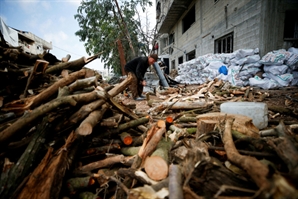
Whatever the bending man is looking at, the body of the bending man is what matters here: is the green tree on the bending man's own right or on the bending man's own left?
on the bending man's own left

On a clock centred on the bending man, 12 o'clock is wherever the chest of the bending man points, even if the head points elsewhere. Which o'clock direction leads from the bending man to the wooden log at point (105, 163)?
The wooden log is roughly at 3 o'clock from the bending man.

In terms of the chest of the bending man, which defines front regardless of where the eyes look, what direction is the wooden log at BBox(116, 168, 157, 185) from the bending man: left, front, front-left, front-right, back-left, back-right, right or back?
right

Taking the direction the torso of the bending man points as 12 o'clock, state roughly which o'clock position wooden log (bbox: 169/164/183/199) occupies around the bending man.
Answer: The wooden log is roughly at 3 o'clock from the bending man.

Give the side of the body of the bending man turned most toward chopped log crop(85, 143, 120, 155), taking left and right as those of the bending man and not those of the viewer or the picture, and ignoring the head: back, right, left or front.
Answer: right

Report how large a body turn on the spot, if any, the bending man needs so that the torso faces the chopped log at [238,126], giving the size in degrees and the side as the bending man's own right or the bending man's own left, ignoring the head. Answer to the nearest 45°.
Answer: approximately 90° to the bending man's own right

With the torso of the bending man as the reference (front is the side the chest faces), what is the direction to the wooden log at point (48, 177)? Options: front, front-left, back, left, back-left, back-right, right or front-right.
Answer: right

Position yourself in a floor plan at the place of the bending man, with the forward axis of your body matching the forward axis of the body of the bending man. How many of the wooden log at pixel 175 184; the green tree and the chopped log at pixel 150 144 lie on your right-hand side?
2

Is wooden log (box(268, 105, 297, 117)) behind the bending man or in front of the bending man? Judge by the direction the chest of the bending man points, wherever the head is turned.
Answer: in front

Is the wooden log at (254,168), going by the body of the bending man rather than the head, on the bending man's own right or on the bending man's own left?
on the bending man's own right

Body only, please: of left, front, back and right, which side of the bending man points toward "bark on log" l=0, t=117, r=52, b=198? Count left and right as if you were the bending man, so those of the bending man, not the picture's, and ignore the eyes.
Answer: right

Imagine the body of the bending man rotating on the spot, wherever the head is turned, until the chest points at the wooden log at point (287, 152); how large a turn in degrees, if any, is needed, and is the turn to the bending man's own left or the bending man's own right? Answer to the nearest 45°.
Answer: approximately 90° to the bending man's own right

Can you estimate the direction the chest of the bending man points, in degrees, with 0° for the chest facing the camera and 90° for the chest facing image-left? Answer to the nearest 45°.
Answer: approximately 270°

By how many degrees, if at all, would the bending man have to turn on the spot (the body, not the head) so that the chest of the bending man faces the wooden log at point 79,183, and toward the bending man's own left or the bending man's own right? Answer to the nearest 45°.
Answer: approximately 90° to the bending man's own right
